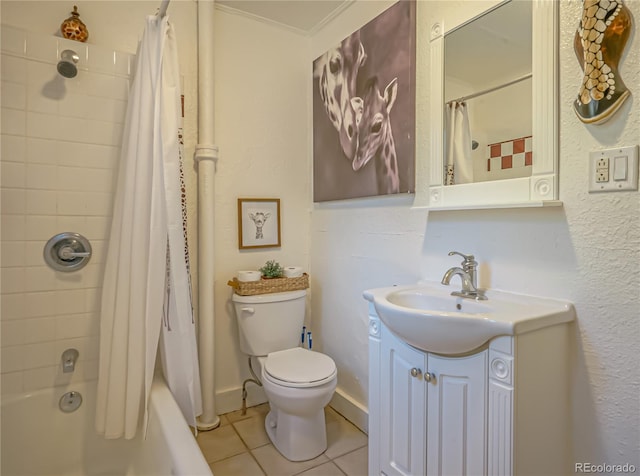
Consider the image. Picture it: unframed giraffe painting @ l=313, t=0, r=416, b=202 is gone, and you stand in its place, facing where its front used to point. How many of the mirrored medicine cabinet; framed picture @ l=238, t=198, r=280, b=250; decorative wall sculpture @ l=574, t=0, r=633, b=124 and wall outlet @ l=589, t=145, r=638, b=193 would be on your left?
3

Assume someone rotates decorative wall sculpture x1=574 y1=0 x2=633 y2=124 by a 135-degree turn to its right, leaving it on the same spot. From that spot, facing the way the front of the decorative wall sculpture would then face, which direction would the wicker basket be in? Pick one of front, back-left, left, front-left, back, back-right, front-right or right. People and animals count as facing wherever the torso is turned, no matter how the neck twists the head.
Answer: left

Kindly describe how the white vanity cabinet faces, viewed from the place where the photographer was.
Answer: facing the viewer and to the left of the viewer

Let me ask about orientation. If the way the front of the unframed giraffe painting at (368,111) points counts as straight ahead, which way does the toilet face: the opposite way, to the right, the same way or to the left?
to the left

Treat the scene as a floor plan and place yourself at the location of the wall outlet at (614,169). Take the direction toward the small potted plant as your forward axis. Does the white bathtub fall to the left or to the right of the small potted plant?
left

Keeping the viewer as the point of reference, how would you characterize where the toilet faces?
facing the viewer and to the right of the viewer

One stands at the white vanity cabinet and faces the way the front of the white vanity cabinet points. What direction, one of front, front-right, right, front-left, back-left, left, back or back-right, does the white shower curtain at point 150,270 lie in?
front-right

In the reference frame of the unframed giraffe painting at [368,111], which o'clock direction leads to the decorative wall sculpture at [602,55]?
The decorative wall sculpture is roughly at 9 o'clock from the unframed giraffe painting.
